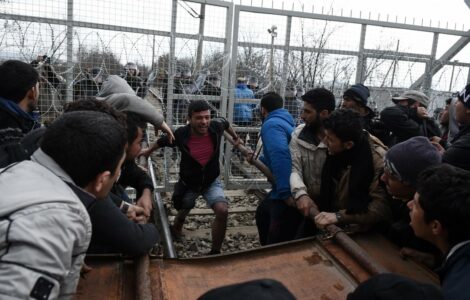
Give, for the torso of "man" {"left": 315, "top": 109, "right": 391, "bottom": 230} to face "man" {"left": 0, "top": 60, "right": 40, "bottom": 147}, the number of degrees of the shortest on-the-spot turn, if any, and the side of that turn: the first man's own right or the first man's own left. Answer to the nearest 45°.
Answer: approximately 45° to the first man's own right

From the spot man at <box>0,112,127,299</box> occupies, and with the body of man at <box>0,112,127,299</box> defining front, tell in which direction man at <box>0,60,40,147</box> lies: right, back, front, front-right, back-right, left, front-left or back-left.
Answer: front-left

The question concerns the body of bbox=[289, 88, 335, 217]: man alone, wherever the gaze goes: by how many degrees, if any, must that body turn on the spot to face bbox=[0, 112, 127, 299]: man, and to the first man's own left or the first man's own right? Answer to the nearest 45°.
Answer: approximately 45° to the first man's own left

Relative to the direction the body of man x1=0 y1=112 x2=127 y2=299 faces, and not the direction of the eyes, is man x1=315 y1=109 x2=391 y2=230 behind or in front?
in front

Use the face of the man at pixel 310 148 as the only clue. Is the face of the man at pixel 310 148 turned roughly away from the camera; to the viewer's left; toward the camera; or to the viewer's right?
to the viewer's left

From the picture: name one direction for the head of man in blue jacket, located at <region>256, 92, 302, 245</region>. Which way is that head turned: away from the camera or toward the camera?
away from the camera

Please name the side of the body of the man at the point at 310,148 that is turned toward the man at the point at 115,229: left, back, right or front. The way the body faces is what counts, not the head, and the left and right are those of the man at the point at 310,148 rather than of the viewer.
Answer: front

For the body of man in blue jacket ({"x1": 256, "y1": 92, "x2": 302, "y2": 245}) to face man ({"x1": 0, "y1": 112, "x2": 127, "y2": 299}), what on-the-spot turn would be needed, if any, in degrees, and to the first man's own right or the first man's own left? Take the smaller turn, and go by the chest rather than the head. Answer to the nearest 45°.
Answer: approximately 90° to the first man's own left

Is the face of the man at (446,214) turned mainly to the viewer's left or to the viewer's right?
to the viewer's left

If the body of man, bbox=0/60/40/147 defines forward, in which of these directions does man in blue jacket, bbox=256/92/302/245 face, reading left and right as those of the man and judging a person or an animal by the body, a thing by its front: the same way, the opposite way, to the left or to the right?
to the left
